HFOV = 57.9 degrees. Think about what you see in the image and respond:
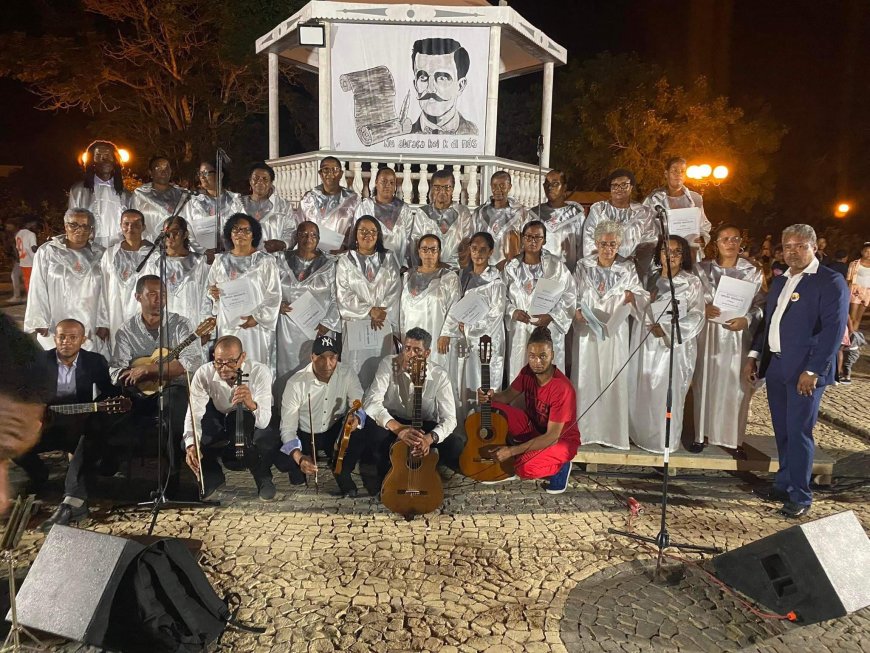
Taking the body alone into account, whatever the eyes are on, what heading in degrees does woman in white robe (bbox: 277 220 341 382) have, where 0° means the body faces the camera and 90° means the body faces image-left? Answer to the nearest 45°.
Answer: approximately 0°

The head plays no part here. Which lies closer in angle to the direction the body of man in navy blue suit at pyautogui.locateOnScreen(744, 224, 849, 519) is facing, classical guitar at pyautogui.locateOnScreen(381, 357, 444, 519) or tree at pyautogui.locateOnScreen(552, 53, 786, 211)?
the classical guitar

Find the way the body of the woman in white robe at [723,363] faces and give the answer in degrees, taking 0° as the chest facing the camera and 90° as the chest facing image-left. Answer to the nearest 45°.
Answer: approximately 0°

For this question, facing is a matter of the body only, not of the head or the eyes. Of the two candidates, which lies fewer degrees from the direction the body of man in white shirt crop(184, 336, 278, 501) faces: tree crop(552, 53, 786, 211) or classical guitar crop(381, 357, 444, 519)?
the classical guitar

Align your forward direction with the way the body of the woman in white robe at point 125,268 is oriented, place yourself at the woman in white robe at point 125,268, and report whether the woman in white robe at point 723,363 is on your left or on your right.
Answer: on your left

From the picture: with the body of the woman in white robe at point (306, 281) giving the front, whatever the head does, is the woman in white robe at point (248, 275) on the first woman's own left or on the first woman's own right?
on the first woman's own right

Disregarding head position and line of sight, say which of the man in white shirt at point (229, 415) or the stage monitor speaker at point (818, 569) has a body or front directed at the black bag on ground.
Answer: the man in white shirt

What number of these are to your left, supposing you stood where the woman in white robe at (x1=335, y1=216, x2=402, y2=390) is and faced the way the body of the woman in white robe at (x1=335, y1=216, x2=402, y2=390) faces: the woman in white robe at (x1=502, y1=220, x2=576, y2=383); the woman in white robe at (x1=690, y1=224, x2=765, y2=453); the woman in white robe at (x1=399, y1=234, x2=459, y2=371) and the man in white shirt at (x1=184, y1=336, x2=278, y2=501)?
3

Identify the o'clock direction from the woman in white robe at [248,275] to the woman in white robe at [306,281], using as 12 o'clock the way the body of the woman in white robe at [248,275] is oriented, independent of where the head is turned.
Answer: the woman in white robe at [306,281] is roughly at 8 o'clock from the woman in white robe at [248,275].
